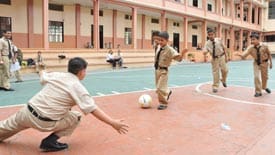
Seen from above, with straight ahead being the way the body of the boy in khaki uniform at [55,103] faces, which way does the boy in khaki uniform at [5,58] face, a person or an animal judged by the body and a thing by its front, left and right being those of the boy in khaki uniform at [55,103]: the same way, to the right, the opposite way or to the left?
to the right

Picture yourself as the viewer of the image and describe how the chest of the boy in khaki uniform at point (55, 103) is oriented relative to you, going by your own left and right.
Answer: facing away from the viewer and to the right of the viewer

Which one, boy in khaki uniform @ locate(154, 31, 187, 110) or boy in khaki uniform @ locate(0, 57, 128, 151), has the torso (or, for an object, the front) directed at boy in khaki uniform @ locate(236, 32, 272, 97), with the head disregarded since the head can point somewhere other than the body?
boy in khaki uniform @ locate(0, 57, 128, 151)

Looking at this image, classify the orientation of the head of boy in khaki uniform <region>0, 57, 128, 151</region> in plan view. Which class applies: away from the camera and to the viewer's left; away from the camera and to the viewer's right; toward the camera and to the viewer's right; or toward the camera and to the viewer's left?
away from the camera and to the viewer's right

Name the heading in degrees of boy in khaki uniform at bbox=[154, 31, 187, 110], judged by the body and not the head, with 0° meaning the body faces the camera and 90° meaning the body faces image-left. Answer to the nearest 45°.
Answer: approximately 45°

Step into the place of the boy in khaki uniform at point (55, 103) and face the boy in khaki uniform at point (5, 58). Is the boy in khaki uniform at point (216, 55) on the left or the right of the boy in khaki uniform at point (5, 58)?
right

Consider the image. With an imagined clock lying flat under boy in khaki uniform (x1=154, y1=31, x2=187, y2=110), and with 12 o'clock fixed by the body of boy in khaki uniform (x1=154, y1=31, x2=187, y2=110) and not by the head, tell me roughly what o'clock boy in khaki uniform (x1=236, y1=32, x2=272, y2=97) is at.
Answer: boy in khaki uniform (x1=236, y1=32, x2=272, y2=97) is roughly at 6 o'clock from boy in khaki uniform (x1=154, y1=31, x2=187, y2=110).
